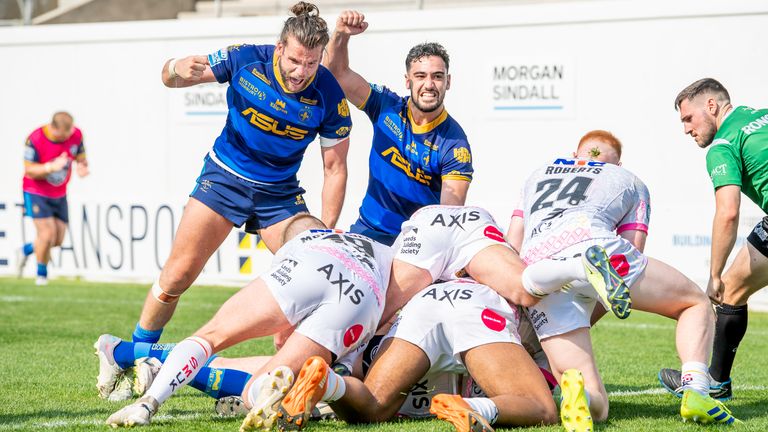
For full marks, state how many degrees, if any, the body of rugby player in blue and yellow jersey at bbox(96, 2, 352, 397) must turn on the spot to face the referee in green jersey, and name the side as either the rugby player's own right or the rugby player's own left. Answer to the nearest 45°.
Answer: approximately 90° to the rugby player's own left

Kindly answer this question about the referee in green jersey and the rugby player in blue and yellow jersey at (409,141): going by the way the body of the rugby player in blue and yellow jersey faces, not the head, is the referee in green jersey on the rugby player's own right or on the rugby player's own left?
on the rugby player's own left

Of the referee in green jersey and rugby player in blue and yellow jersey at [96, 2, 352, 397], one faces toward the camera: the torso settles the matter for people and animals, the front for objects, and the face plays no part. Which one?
the rugby player in blue and yellow jersey

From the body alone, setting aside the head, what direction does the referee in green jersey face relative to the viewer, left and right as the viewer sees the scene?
facing to the left of the viewer

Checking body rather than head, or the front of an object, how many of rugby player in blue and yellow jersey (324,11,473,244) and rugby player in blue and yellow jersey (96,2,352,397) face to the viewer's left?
0

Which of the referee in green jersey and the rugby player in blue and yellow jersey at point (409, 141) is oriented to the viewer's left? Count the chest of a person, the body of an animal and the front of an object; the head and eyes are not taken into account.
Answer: the referee in green jersey

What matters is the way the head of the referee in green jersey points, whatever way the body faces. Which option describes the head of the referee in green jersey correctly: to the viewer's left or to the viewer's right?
to the viewer's left

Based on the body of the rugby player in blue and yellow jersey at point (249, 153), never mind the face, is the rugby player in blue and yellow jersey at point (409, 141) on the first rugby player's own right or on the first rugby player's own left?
on the first rugby player's own left

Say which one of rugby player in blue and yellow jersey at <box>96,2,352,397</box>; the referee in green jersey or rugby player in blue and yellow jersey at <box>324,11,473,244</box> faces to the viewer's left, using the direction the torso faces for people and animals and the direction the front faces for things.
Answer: the referee in green jersey

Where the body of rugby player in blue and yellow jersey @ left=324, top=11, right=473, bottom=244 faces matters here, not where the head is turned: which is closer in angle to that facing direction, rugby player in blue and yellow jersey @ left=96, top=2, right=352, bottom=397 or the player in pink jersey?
the rugby player in blue and yellow jersey

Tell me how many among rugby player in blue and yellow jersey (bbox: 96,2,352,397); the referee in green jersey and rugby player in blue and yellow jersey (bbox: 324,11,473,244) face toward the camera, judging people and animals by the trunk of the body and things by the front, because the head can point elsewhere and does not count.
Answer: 2

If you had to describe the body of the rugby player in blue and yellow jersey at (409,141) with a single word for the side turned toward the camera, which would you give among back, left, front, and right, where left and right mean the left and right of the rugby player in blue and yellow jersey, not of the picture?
front

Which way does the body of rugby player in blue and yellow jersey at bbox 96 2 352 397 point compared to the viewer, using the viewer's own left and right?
facing the viewer

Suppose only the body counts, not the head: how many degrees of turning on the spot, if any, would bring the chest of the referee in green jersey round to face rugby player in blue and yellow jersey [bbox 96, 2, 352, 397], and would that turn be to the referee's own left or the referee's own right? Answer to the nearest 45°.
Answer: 0° — they already face them

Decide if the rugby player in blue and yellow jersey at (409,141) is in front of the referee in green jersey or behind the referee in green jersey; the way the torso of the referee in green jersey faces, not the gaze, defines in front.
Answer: in front

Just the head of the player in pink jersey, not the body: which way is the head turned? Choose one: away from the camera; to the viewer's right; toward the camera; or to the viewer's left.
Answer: toward the camera
